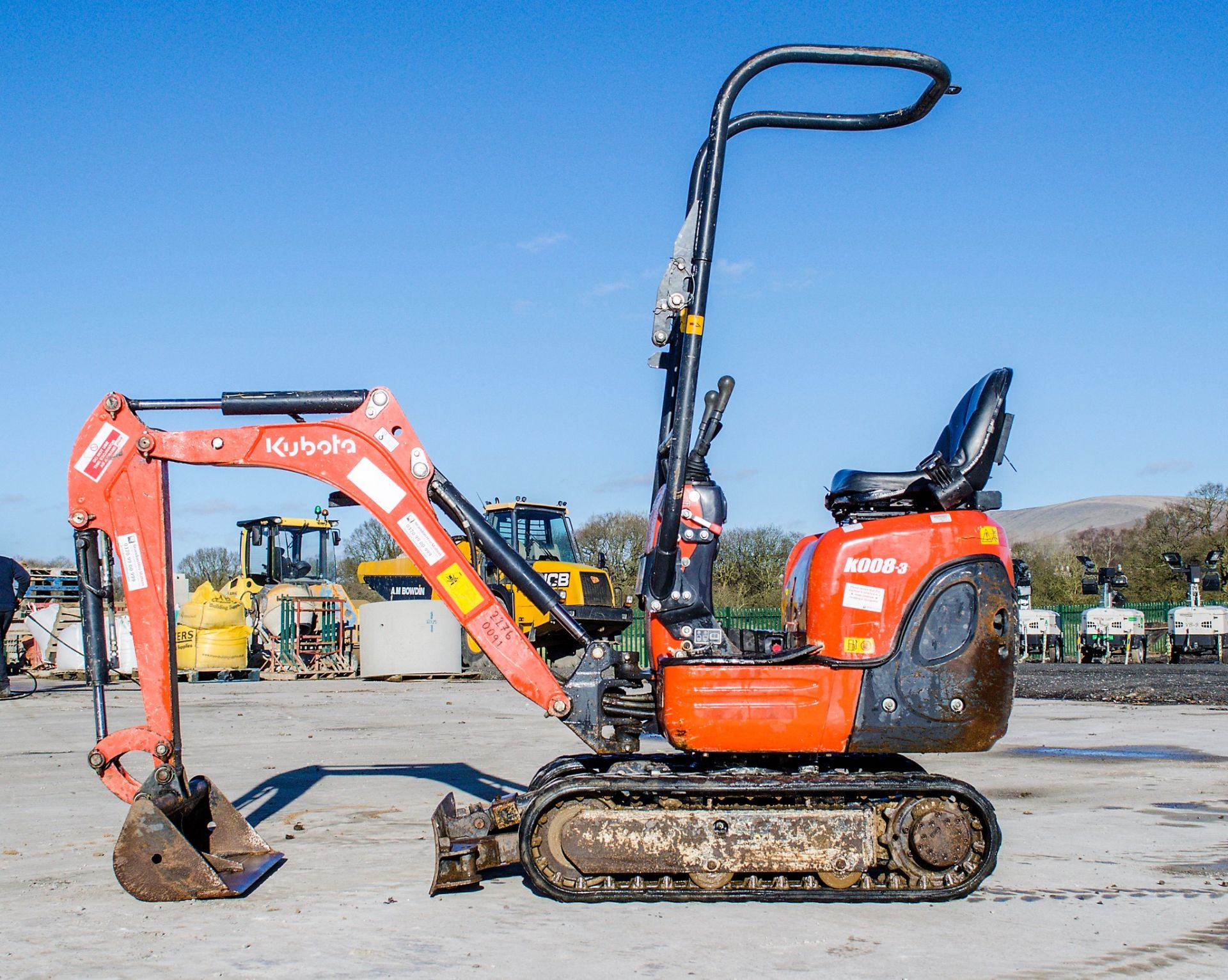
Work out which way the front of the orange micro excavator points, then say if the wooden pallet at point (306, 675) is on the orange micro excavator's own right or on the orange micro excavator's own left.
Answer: on the orange micro excavator's own right

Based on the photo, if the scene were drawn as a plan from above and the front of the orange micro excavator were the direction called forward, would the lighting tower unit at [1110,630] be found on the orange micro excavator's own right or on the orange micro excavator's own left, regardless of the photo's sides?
on the orange micro excavator's own right

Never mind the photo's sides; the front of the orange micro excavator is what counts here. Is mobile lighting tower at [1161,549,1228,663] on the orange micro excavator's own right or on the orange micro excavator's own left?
on the orange micro excavator's own right

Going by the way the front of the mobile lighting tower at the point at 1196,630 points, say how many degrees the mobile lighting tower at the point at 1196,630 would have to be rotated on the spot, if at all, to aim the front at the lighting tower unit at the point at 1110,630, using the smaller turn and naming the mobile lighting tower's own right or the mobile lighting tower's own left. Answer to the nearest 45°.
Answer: approximately 90° to the mobile lighting tower's own right

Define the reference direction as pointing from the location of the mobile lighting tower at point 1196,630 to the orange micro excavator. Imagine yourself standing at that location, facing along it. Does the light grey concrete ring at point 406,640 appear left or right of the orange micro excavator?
right

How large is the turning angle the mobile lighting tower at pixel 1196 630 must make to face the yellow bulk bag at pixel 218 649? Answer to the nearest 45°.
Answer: approximately 45° to its right

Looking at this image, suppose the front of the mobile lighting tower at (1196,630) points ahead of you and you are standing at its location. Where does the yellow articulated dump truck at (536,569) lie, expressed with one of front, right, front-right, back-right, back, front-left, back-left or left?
front-right

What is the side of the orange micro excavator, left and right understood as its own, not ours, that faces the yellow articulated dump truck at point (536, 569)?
right

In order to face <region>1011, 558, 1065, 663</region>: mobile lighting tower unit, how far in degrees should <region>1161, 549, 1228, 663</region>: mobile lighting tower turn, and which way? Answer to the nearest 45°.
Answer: approximately 90° to its right

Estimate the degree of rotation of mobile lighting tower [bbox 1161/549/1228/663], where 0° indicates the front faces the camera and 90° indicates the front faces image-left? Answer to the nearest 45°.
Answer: approximately 0°

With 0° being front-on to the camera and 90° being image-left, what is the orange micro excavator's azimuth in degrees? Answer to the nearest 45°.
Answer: approximately 90°

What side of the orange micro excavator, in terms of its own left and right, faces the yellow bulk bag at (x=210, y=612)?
right

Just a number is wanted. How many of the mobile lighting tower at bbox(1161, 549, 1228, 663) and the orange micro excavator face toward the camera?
1

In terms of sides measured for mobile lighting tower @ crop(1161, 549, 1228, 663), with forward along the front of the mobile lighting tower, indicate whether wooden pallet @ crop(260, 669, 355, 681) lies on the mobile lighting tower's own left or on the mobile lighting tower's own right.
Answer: on the mobile lighting tower's own right
